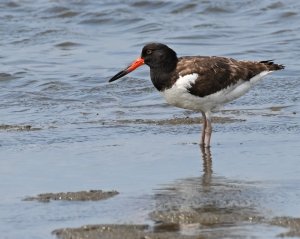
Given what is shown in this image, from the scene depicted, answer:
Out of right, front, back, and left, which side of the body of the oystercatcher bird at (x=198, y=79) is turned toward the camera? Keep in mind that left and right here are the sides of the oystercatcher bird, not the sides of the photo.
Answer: left
